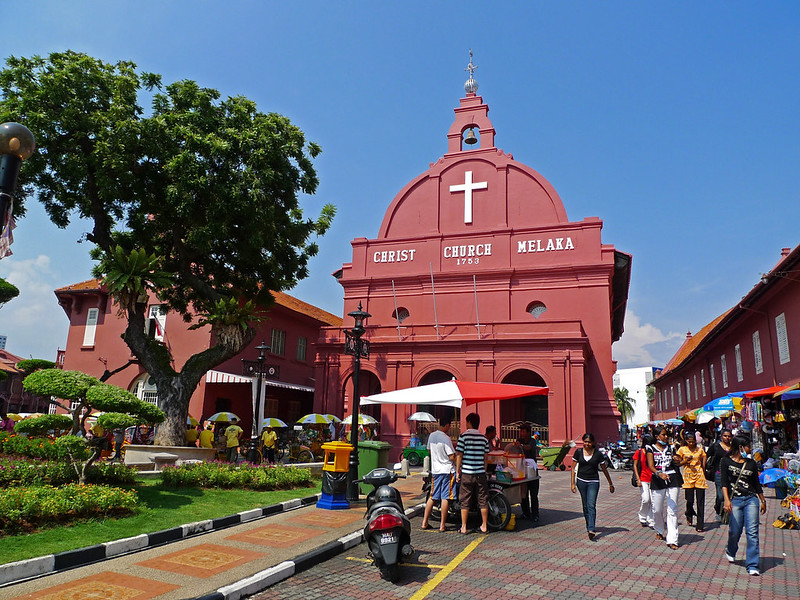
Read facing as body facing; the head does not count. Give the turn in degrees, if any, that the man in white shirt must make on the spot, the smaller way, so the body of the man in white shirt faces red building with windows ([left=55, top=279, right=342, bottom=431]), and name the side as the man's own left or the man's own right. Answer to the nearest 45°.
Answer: approximately 90° to the man's own left

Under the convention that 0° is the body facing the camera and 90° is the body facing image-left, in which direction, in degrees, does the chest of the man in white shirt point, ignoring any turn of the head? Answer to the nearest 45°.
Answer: approximately 225°

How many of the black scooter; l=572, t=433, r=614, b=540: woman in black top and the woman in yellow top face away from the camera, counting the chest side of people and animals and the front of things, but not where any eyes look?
1

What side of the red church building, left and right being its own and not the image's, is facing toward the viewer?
front

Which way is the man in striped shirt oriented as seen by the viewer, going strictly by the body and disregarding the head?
away from the camera

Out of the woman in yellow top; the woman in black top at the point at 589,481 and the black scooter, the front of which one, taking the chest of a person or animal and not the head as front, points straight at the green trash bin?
the black scooter

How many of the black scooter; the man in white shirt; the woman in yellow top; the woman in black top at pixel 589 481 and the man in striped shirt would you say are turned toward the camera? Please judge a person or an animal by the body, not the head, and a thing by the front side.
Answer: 2

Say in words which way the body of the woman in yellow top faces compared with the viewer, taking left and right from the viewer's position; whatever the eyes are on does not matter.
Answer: facing the viewer

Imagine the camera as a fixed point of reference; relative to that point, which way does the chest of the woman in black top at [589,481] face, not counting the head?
toward the camera

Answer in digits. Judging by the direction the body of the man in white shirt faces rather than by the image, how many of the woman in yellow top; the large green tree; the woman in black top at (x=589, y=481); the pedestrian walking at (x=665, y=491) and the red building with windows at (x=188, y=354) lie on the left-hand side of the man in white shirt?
2

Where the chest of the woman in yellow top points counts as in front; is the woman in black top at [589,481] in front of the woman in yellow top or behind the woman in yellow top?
in front

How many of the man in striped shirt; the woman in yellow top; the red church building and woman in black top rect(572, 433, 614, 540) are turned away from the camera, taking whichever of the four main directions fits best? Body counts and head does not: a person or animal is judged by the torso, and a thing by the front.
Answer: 1
